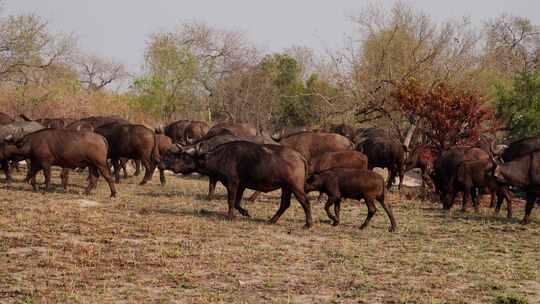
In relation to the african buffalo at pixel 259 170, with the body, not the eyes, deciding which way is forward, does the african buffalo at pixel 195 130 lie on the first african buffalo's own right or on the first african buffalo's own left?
on the first african buffalo's own right

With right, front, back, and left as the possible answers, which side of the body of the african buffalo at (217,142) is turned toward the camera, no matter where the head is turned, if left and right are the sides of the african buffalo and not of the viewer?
left

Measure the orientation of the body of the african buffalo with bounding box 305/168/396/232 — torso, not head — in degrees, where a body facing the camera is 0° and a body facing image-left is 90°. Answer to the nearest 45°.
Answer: approximately 90°

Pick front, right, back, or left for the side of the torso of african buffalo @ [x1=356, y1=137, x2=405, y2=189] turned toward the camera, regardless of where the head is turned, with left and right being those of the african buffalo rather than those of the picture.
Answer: left

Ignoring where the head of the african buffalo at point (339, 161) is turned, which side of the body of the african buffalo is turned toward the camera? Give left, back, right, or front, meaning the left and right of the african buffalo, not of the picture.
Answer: left

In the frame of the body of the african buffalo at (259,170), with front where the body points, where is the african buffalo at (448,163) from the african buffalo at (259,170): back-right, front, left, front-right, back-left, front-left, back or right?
back-right

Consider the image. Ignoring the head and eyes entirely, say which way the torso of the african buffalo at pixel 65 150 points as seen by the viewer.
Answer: to the viewer's left

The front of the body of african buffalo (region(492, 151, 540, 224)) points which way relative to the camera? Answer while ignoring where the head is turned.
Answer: to the viewer's left
